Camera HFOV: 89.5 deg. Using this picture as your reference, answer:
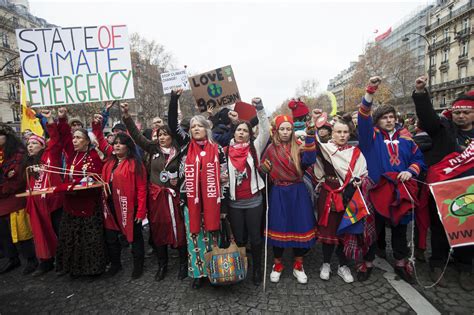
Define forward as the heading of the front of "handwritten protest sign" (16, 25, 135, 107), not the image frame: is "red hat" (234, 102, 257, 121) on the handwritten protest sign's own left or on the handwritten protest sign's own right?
on the handwritten protest sign's own left

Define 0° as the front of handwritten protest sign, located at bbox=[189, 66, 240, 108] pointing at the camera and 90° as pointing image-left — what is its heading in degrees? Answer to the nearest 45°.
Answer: approximately 0°

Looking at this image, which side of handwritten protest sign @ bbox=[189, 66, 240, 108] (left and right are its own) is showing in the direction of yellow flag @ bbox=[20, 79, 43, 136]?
right

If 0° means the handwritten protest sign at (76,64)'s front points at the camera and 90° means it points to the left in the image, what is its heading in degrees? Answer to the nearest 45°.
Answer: approximately 0°

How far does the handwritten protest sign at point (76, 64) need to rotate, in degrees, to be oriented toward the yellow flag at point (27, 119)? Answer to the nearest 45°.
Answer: approximately 135° to its right
